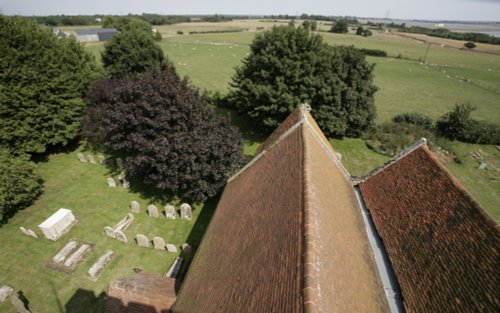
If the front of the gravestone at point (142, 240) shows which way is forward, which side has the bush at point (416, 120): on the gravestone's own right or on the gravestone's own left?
on the gravestone's own left

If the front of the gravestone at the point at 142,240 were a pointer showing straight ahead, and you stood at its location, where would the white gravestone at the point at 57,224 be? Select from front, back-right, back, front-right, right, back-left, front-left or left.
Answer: back-right

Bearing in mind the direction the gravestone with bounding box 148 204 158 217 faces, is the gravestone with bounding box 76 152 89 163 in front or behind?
behind

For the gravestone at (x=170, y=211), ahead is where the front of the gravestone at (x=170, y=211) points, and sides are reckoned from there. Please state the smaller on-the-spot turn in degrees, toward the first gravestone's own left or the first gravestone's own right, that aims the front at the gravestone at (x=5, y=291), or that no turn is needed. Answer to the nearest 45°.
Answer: approximately 90° to the first gravestone's own right

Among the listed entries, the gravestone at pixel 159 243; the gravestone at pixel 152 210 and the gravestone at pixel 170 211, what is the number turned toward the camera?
3

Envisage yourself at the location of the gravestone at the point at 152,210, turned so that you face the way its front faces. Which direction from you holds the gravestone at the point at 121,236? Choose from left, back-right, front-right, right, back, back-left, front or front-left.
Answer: front-right

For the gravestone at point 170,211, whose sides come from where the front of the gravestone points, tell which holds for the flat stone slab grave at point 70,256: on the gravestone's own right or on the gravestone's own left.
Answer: on the gravestone's own right

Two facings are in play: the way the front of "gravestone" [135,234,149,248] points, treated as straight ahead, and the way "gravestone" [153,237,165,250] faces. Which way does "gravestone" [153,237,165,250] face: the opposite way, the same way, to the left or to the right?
the same way

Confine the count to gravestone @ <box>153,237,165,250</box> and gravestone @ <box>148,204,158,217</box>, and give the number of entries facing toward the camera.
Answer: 2

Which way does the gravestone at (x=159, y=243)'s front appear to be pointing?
toward the camera

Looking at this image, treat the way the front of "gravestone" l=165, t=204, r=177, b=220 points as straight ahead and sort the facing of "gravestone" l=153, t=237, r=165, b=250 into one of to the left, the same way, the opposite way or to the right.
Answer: the same way

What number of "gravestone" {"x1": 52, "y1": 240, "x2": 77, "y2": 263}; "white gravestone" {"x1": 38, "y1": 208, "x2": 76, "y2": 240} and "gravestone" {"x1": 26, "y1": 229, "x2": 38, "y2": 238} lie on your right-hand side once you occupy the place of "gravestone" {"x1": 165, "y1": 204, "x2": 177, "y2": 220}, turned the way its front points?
3

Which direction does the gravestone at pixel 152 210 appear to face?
toward the camera

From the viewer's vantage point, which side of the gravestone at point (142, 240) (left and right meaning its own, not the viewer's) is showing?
front

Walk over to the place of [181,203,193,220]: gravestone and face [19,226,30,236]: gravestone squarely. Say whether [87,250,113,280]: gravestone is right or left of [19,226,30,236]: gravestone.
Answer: left
